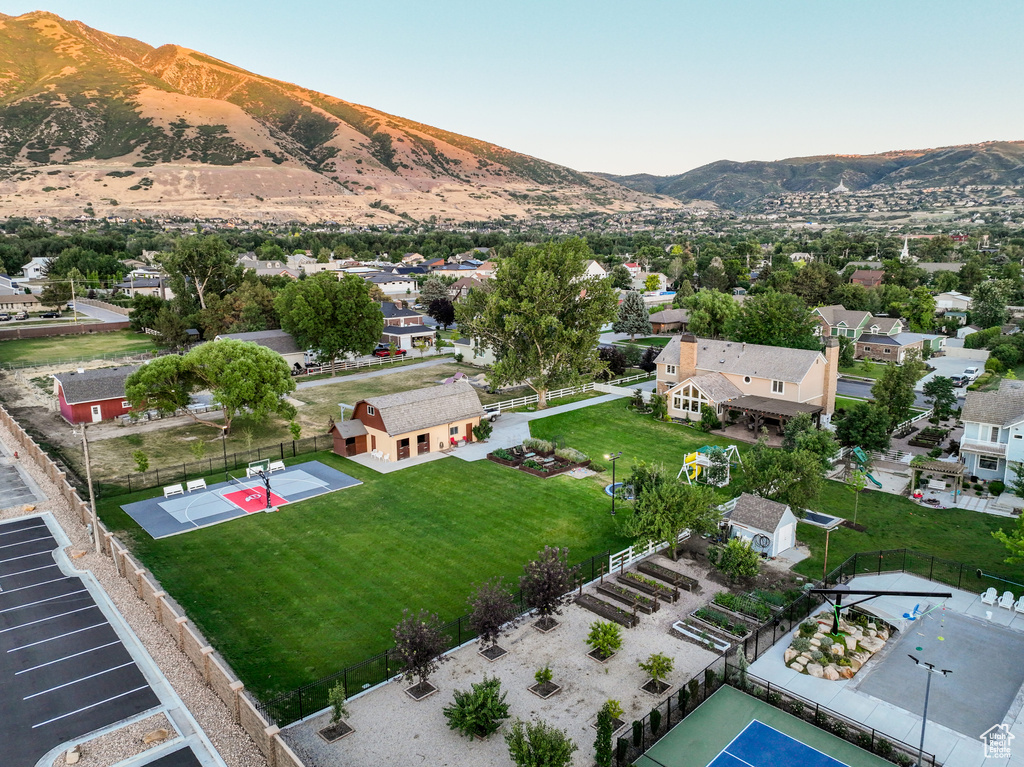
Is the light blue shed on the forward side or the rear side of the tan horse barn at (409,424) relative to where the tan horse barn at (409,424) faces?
on the forward side

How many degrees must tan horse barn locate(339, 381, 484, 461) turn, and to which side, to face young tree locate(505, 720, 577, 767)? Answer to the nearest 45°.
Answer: approximately 45° to its right

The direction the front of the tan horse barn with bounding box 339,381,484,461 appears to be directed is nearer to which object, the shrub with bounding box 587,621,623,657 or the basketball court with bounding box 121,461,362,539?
the shrub

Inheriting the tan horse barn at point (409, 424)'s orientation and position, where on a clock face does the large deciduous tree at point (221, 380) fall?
The large deciduous tree is roughly at 5 o'clock from the tan horse barn.

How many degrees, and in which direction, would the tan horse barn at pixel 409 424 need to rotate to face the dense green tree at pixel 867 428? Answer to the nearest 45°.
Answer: approximately 45° to its left

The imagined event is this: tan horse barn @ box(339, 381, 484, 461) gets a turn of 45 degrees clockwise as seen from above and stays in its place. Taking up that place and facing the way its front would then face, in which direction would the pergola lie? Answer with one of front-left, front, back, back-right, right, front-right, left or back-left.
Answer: left

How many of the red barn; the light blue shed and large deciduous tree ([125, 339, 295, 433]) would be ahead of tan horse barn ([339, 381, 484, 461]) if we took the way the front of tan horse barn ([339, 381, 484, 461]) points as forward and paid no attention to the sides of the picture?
1

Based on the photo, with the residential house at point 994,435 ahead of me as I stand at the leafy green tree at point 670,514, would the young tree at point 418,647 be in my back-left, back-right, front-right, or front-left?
back-right

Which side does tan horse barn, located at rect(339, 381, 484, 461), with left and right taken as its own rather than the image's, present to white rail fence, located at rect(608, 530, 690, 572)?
front

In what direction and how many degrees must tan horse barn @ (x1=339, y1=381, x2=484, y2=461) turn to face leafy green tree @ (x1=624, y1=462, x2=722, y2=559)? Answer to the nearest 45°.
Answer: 0° — it already faces it

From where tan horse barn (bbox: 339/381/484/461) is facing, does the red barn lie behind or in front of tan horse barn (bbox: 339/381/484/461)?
behind

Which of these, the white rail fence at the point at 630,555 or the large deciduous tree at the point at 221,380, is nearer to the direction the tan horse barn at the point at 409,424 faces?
the white rail fence

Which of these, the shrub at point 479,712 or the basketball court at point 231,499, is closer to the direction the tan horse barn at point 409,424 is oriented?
the shrub

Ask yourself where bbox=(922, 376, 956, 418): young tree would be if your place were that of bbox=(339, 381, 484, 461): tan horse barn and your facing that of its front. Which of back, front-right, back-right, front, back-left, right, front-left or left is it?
front-left

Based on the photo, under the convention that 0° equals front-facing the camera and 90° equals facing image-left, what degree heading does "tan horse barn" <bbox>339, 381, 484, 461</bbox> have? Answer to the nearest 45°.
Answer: approximately 315°
